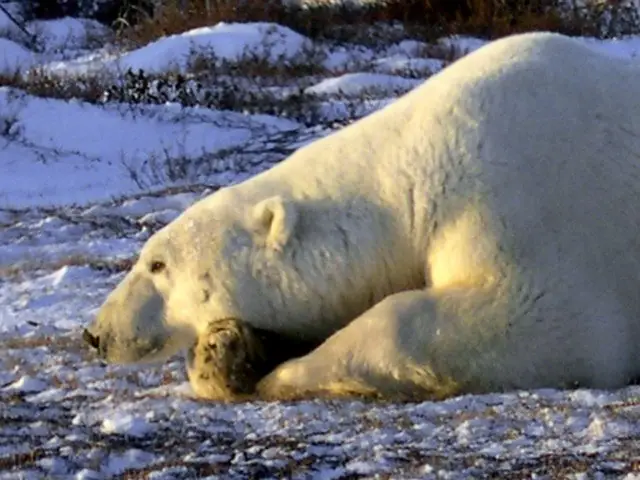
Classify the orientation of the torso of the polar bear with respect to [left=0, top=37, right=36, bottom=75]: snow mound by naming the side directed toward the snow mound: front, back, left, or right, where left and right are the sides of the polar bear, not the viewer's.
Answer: right

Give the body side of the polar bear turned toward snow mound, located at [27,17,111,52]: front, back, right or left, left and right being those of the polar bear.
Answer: right

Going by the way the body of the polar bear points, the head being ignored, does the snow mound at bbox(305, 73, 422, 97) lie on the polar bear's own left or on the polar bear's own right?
on the polar bear's own right

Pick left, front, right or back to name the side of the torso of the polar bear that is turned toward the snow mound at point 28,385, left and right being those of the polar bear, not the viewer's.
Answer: front

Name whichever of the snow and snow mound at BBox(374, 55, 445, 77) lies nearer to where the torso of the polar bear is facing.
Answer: the snow

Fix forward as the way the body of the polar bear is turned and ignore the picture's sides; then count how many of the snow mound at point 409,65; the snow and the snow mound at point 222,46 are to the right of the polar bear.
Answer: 2

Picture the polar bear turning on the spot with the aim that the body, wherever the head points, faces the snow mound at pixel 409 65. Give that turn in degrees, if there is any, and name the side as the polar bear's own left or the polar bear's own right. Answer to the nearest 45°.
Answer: approximately 90° to the polar bear's own right

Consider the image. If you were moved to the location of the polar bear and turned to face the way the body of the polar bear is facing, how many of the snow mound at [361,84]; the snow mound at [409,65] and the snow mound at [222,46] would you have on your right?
3

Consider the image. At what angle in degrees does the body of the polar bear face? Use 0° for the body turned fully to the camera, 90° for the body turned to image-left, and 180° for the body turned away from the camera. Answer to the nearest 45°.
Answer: approximately 90°
